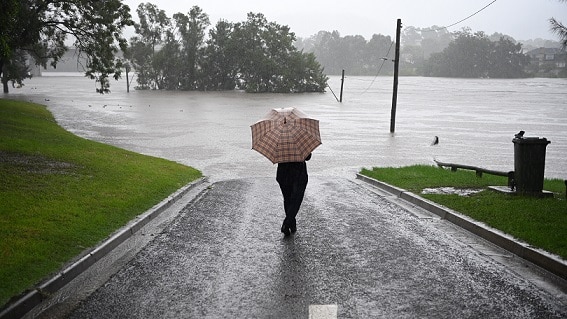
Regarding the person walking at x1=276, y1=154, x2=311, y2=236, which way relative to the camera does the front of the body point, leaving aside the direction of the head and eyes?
away from the camera

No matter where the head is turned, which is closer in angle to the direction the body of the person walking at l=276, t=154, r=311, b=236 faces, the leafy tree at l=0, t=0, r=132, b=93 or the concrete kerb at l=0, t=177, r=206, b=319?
the leafy tree

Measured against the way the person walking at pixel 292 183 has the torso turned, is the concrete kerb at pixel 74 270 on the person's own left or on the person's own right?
on the person's own left

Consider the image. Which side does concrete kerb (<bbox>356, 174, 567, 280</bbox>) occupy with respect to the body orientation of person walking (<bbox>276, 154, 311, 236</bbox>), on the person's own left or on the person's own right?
on the person's own right

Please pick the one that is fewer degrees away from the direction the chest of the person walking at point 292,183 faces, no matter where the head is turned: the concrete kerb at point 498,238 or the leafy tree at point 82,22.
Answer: the leafy tree

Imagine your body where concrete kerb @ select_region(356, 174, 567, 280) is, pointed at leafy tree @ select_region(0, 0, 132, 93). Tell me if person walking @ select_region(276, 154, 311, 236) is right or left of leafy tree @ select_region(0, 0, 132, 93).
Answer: left

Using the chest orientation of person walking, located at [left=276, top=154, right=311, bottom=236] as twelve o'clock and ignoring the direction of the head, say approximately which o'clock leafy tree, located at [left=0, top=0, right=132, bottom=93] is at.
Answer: The leafy tree is roughly at 11 o'clock from the person walking.
